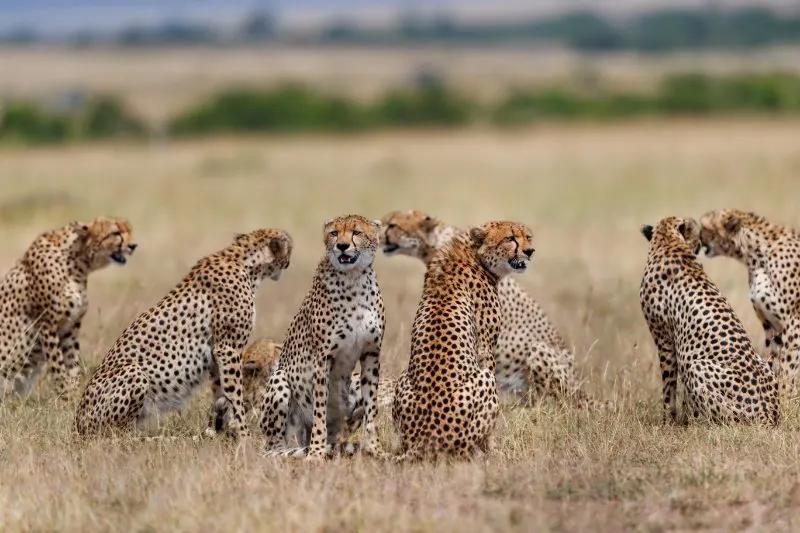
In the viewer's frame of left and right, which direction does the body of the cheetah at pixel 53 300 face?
facing to the right of the viewer

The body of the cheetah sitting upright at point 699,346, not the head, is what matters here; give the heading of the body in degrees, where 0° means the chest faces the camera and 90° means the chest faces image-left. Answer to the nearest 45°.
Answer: approximately 135°

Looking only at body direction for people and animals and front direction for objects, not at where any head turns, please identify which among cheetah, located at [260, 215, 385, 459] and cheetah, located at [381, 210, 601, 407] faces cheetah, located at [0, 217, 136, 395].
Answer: cheetah, located at [381, 210, 601, 407]

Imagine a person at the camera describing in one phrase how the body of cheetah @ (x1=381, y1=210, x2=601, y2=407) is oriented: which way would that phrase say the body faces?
to the viewer's left

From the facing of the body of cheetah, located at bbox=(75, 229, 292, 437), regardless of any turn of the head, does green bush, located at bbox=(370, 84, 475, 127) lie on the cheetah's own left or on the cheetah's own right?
on the cheetah's own left

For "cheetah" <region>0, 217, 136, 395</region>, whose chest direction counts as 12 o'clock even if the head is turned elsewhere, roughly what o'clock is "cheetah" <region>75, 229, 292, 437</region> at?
"cheetah" <region>75, 229, 292, 437</region> is roughly at 2 o'clock from "cheetah" <region>0, 217, 136, 395</region>.

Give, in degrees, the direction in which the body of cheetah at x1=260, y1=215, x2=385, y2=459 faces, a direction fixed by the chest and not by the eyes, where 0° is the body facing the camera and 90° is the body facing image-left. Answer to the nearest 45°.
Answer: approximately 315°

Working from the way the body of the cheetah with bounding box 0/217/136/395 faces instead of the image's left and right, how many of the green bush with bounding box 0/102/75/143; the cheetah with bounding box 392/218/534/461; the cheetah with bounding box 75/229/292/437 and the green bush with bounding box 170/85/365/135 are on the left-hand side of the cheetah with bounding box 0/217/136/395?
2

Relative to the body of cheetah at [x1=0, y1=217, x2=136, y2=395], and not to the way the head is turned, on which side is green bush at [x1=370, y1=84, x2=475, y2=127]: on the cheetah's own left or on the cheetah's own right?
on the cheetah's own left
